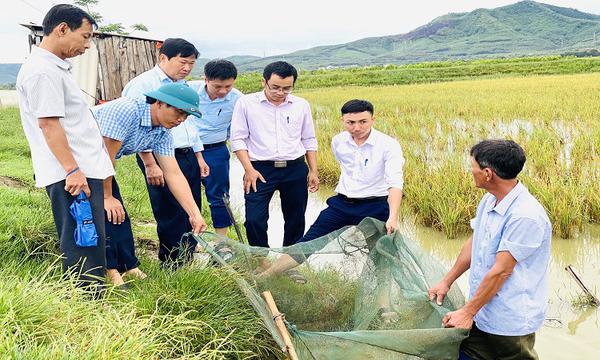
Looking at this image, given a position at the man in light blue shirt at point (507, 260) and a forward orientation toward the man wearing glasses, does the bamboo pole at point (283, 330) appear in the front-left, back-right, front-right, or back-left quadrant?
front-left

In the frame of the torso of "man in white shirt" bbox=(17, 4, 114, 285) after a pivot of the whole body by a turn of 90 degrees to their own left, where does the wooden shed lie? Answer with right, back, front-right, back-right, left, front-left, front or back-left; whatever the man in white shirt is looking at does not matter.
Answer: front

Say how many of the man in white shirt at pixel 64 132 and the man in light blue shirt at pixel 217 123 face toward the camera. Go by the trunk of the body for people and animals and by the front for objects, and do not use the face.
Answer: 1

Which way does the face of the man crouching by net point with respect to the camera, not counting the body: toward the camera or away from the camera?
toward the camera

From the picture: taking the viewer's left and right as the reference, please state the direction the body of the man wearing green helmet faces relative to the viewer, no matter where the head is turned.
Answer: facing the viewer and to the right of the viewer

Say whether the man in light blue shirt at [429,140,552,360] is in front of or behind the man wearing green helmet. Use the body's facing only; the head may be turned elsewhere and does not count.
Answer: in front

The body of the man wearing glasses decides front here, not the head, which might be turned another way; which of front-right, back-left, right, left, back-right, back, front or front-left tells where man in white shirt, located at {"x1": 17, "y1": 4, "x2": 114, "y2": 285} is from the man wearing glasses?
front-right

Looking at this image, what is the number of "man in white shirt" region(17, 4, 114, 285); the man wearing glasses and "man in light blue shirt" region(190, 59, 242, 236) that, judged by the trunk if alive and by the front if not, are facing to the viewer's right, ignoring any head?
1

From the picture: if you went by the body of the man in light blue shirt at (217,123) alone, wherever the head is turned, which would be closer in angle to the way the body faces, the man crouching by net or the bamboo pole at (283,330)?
the bamboo pole

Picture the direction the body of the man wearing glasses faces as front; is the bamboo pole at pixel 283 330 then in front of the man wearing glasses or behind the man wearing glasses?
in front

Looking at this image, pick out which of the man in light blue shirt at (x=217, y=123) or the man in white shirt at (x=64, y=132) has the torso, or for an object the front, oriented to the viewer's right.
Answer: the man in white shirt

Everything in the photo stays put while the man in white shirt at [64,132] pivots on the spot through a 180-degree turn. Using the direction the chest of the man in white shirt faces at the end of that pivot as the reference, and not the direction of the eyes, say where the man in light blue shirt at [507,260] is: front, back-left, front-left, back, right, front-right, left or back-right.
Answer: back-left

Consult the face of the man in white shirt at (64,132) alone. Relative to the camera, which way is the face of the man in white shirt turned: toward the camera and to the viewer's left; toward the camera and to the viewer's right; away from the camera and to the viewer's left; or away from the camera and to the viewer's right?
toward the camera and to the viewer's right

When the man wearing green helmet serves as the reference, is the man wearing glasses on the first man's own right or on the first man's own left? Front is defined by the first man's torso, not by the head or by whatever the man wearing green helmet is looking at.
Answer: on the first man's own left

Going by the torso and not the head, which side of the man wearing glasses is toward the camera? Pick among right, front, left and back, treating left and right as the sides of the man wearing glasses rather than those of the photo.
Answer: front

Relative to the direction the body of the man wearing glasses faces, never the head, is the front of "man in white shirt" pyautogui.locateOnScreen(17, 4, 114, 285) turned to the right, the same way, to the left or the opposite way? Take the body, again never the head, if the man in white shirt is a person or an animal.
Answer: to the left

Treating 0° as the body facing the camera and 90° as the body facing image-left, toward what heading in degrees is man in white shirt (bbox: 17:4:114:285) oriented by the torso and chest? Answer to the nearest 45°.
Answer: approximately 270°

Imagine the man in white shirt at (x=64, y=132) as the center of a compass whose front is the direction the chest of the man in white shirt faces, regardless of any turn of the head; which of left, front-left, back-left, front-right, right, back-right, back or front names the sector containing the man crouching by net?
front

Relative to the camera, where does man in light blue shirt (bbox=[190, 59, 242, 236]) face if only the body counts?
toward the camera
